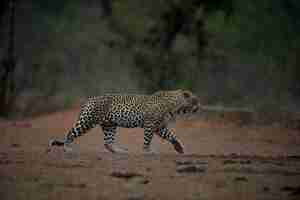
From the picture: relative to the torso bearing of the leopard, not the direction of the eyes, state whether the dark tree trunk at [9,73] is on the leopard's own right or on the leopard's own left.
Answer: on the leopard's own left

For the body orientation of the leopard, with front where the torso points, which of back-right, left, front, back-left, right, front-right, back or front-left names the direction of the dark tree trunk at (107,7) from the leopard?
left

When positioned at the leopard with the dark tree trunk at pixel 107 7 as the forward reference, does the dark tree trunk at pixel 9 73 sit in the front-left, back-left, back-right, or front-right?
front-left

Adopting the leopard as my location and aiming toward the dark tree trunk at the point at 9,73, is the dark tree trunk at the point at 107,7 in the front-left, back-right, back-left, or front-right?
front-right

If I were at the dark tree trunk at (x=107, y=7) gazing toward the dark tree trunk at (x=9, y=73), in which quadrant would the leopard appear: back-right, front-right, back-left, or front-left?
front-left

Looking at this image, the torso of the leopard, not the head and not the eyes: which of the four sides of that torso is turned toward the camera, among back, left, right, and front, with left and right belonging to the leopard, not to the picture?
right
